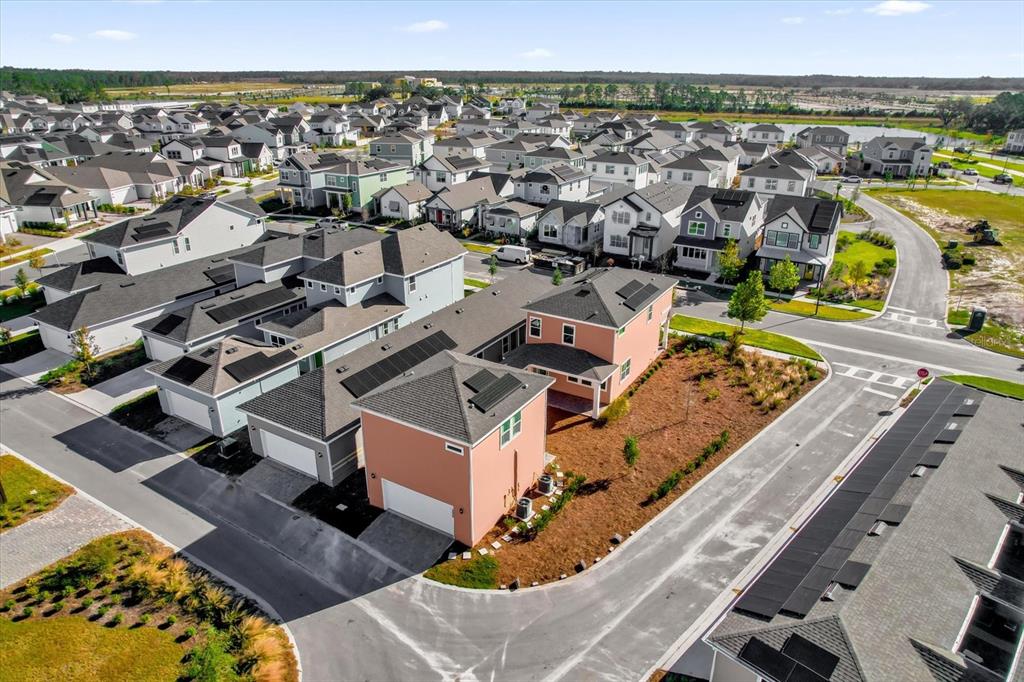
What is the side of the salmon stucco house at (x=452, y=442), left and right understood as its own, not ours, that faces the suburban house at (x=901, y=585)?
left

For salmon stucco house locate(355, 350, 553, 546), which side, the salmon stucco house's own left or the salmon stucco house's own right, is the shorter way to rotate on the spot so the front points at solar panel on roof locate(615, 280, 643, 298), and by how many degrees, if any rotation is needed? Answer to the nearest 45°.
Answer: approximately 180°

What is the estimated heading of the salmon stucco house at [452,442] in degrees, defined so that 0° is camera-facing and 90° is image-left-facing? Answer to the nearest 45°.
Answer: approximately 45°

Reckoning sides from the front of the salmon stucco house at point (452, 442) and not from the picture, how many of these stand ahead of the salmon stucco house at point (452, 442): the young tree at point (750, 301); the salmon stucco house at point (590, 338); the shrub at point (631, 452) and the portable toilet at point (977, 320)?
0

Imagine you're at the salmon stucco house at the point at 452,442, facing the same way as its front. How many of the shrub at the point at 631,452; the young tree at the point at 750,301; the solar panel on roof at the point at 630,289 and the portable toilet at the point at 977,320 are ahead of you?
0

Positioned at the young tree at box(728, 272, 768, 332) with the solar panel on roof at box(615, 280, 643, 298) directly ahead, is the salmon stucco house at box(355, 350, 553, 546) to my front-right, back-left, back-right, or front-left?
front-left

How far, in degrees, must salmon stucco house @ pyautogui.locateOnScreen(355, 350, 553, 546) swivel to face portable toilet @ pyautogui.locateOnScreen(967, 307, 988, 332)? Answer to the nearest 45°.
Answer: approximately 180°

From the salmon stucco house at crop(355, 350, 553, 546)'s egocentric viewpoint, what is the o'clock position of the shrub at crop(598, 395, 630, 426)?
The shrub is roughly at 6 o'clock from the salmon stucco house.

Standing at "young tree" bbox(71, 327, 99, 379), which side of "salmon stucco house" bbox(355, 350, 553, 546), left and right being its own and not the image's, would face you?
right

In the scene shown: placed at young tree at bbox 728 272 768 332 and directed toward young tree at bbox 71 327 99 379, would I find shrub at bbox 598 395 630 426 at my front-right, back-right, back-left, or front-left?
front-left

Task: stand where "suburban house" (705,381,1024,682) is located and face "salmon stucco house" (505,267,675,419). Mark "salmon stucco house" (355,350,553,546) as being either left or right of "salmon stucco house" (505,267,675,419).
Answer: left

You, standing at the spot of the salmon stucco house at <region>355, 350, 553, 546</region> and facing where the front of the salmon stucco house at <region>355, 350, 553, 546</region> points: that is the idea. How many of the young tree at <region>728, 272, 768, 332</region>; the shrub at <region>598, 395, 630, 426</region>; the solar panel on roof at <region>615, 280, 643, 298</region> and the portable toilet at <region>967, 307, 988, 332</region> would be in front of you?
0

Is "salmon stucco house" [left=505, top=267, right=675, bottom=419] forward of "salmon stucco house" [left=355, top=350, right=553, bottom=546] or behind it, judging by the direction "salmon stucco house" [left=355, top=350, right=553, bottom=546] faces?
behind

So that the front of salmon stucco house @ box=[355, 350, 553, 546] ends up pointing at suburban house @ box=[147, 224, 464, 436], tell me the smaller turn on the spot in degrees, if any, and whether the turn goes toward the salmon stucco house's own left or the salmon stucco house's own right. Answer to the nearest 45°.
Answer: approximately 90° to the salmon stucco house's own right

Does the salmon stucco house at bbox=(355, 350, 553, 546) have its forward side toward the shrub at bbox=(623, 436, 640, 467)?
no
